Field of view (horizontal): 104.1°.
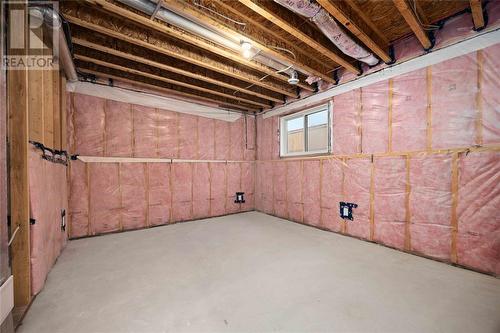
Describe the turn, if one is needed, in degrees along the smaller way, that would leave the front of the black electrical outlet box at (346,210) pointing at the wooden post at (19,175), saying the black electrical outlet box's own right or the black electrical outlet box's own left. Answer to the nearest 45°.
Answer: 0° — it already faces it

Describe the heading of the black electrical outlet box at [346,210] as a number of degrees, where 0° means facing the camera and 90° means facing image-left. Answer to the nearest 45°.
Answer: approximately 45°

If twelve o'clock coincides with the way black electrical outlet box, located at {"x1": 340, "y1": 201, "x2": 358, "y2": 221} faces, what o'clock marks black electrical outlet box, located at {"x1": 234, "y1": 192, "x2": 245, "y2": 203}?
black electrical outlet box, located at {"x1": 234, "y1": 192, "x2": 245, "y2": 203} is roughly at 2 o'clock from black electrical outlet box, located at {"x1": 340, "y1": 201, "x2": 358, "y2": 221}.

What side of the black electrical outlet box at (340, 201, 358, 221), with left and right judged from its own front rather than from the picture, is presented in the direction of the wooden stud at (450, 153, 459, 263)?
left

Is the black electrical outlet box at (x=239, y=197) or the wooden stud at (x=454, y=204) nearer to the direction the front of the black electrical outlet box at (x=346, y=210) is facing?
the black electrical outlet box

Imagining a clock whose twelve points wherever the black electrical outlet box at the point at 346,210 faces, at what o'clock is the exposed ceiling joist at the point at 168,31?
The exposed ceiling joist is roughly at 12 o'clock from the black electrical outlet box.

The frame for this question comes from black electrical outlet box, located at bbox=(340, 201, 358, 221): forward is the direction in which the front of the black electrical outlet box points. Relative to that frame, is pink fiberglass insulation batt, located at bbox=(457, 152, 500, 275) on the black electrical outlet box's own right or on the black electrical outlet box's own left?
on the black electrical outlet box's own left
